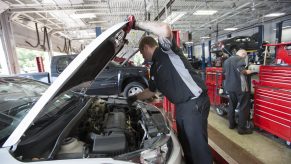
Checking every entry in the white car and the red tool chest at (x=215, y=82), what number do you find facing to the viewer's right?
1

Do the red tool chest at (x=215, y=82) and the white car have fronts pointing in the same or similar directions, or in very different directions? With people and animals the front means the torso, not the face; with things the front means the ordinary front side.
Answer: very different directions

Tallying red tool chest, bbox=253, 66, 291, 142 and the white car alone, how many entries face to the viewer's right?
1

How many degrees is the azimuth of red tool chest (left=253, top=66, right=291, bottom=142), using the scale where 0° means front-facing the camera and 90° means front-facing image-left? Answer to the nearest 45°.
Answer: approximately 45°

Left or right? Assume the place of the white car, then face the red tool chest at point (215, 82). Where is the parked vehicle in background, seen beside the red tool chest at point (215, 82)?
left

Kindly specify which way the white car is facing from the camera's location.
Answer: facing to the right of the viewer

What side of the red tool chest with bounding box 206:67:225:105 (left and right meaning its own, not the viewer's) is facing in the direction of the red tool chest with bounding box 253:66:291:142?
left

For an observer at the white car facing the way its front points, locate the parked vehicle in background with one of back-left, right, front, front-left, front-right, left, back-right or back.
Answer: left

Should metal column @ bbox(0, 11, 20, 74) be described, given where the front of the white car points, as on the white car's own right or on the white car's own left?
on the white car's own left

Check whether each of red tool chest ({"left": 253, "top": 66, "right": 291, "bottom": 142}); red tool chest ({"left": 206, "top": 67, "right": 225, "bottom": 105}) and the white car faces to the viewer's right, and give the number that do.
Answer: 1

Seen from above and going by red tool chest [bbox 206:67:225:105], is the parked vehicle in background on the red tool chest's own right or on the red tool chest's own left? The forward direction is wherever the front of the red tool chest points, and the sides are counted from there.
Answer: on the red tool chest's own right

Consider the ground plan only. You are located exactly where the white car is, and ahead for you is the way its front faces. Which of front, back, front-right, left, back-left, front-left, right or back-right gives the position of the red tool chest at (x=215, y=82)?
front-left

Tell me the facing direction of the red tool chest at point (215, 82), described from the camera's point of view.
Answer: facing the viewer and to the left of the viewer
